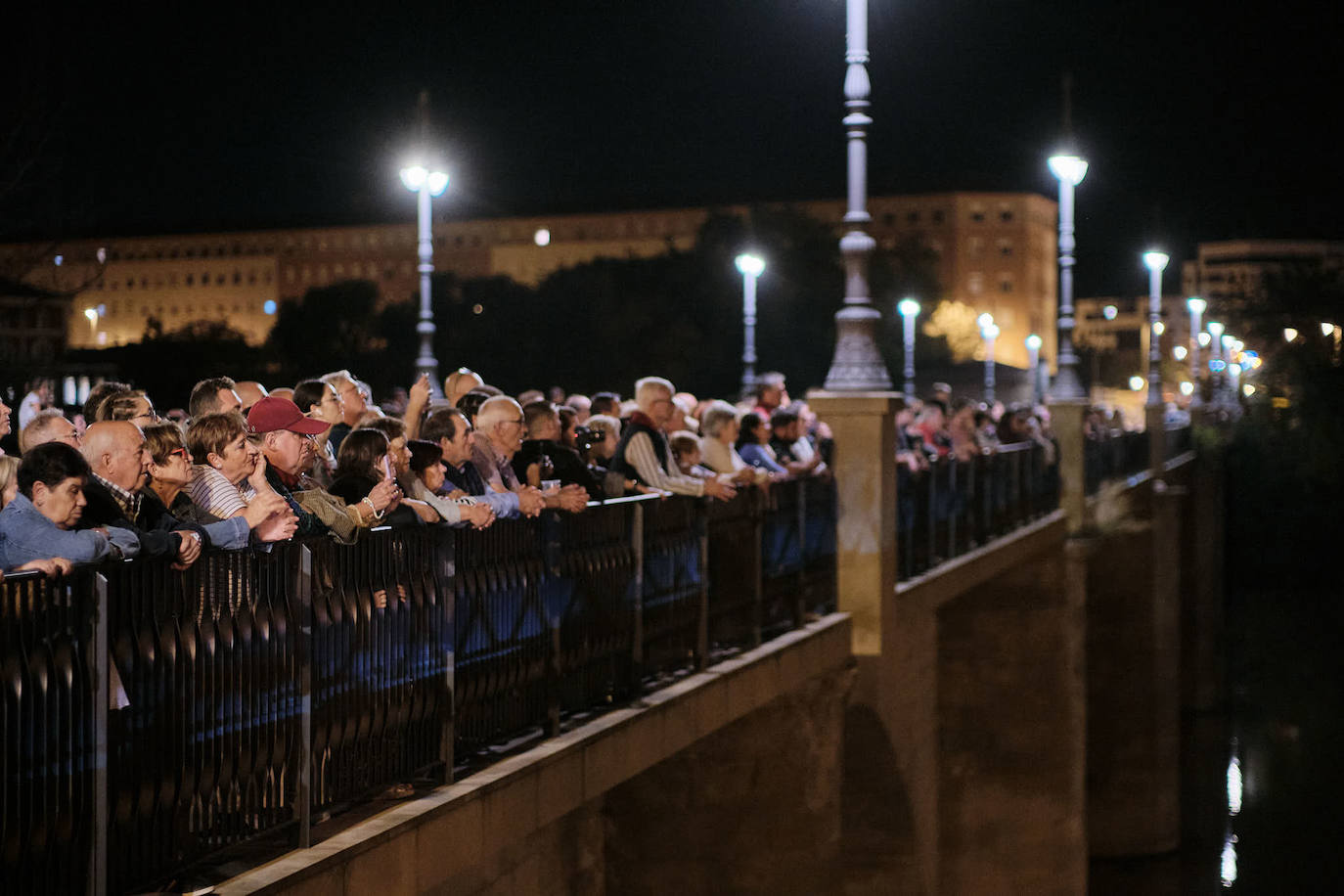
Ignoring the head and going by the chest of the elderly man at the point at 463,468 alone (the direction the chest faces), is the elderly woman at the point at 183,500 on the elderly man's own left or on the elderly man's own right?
on the elderly man's own right

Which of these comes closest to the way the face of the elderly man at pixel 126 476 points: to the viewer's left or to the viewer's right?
to the viewer's right

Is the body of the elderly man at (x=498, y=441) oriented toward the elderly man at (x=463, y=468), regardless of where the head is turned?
no

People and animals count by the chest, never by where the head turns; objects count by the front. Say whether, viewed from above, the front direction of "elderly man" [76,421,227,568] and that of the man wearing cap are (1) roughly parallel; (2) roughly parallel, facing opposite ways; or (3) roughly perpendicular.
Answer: roughly parallel

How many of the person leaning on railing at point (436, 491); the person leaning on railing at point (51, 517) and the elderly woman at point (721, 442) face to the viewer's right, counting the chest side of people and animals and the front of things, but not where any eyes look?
3

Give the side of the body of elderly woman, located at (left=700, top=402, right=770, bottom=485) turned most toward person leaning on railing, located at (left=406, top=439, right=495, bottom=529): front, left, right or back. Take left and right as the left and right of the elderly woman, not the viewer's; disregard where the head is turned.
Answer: right

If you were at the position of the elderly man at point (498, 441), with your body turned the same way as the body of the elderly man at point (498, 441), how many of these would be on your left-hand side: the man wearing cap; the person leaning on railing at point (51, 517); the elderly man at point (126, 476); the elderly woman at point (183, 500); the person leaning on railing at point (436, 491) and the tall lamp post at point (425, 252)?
1

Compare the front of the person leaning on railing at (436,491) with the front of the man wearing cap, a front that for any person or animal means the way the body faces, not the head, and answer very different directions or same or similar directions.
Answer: same or similar directions

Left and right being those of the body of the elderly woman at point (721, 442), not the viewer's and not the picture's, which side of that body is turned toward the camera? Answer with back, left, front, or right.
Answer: right

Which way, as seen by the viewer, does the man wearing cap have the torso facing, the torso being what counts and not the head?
to the viewer's right

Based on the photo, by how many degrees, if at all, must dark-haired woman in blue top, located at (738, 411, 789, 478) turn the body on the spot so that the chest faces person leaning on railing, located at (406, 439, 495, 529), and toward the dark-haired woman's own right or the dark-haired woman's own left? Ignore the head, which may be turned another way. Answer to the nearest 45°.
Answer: approximately 90° to the dark-haired woman's own right

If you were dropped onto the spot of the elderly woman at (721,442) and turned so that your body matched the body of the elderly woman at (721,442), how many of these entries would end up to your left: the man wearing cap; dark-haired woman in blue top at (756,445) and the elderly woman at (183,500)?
1

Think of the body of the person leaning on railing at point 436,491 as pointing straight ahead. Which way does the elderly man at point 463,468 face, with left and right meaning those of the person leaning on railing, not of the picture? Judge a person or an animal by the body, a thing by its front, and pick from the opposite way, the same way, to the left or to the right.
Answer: the same way

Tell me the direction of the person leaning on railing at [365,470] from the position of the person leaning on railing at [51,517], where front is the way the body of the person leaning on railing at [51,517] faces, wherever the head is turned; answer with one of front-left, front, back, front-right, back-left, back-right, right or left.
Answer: front-left

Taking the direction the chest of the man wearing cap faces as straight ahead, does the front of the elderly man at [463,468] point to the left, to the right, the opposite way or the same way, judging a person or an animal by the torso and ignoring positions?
the same way

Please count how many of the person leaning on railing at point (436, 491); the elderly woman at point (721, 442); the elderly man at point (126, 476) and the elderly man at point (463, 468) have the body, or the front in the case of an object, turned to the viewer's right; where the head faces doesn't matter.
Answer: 4
